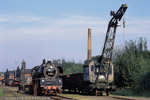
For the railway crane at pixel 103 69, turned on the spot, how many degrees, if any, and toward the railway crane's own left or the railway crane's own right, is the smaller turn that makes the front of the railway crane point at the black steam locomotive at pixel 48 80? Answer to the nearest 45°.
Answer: approximately 135° to the railway crane's own right
